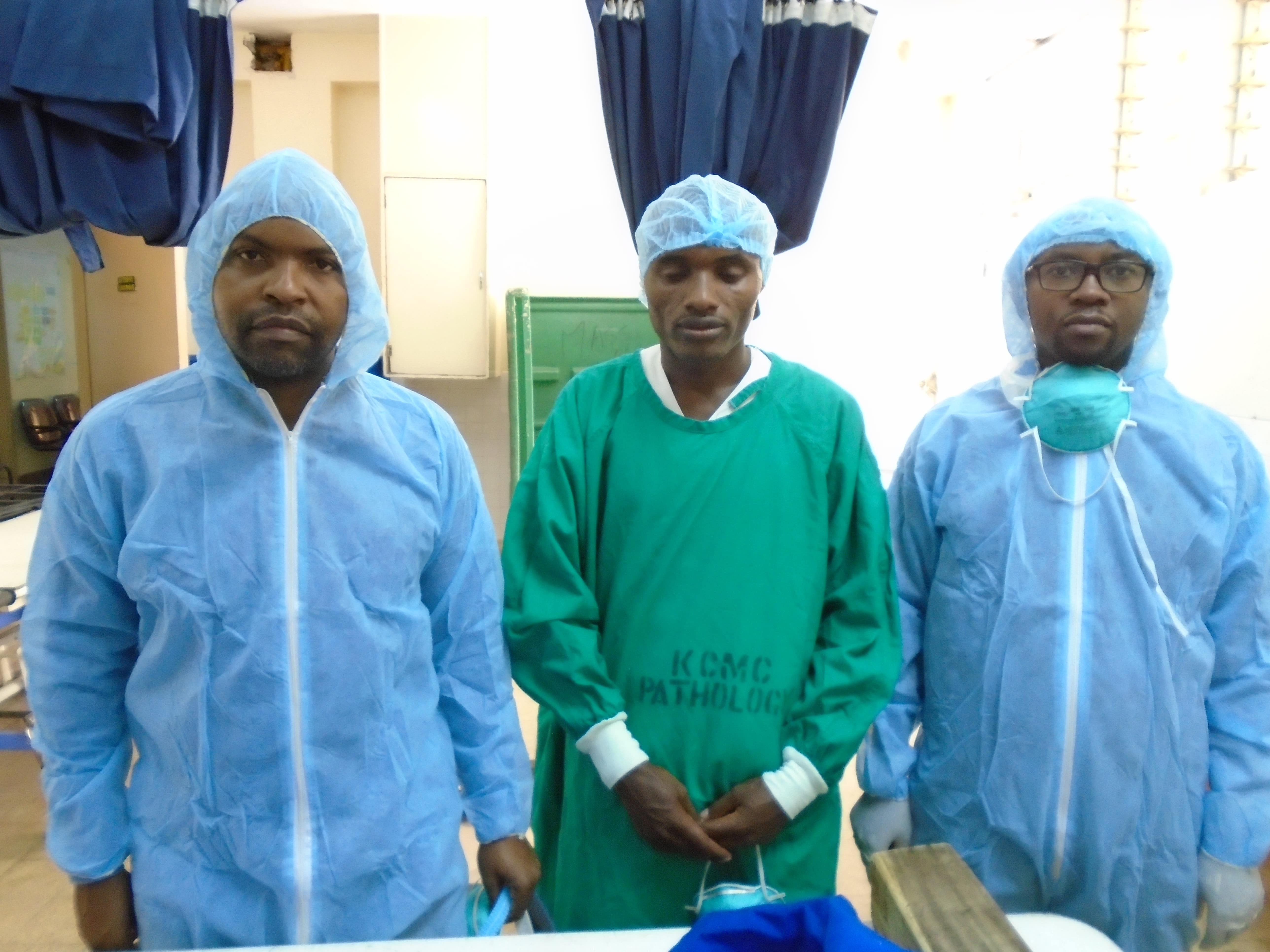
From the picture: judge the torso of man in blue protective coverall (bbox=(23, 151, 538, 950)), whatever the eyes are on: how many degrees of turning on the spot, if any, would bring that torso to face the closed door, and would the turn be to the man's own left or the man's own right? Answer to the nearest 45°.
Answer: approximately 180°

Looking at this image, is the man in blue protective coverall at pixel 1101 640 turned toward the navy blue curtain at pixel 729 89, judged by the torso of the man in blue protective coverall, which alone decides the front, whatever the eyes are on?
no

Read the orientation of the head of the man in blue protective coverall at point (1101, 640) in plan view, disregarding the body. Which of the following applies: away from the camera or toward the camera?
toward the camera

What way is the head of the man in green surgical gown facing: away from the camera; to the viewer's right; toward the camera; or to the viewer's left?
toward the camera

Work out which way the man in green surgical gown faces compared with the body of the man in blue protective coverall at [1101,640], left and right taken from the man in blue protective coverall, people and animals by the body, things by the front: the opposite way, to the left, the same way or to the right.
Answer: the same way

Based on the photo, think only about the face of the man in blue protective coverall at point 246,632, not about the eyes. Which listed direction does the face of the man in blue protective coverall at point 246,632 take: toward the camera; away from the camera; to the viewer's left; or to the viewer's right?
toward the camera

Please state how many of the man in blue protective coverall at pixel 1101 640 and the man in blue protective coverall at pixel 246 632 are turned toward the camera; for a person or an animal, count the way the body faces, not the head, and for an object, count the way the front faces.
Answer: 2

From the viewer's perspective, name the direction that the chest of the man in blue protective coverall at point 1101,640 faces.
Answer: toward the camera

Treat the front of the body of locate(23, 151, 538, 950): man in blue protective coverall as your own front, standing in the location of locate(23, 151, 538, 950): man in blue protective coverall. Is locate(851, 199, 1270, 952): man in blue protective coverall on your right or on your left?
on your left

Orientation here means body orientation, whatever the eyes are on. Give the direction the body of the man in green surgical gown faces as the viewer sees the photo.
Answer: toward the camera

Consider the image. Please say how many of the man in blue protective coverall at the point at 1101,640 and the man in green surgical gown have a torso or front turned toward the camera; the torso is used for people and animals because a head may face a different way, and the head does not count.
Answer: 2

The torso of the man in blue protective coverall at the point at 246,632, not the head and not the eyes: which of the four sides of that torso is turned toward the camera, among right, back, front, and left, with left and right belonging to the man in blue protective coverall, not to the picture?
front
